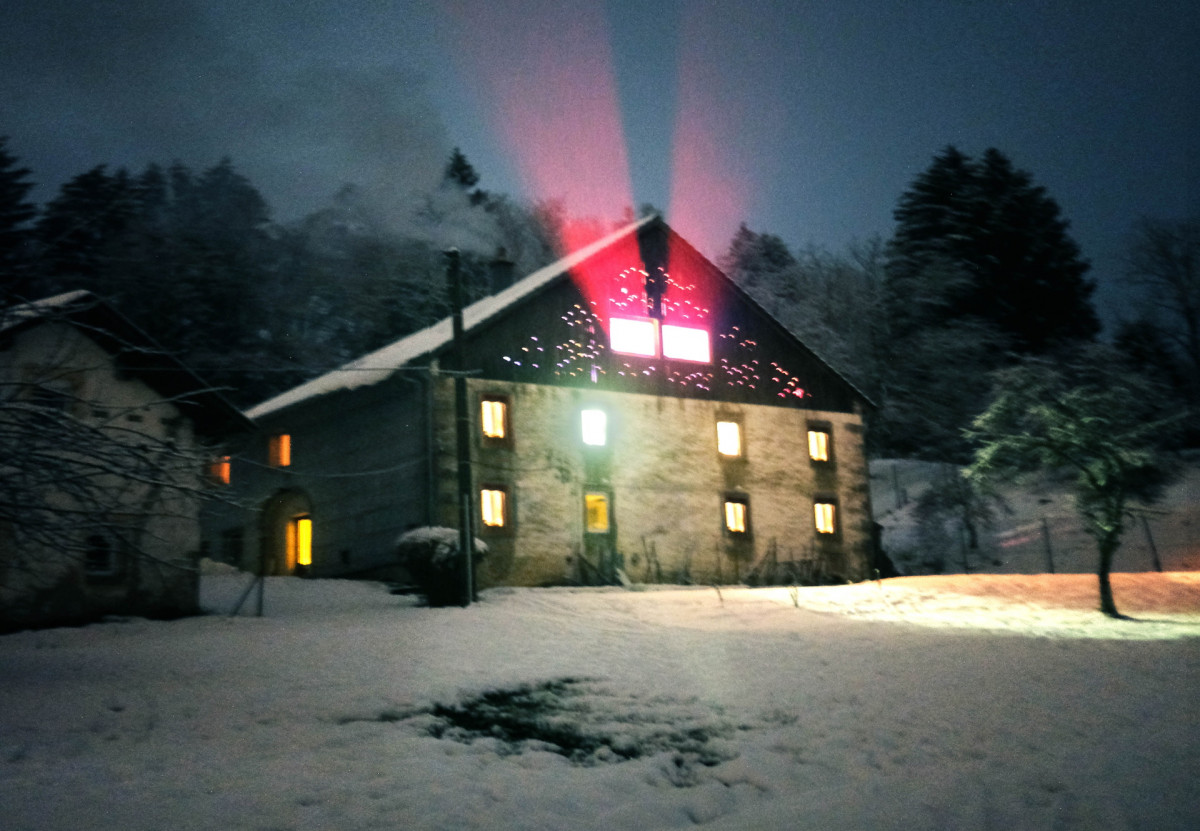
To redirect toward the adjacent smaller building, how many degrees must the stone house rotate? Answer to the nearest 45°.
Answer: approximately 45° to its right

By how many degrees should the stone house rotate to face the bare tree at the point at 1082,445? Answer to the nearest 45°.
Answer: approximately 45° to its left

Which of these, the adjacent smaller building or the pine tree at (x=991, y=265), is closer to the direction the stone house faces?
the adjacent smaller building

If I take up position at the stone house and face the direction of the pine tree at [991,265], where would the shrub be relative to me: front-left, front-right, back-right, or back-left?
back-right

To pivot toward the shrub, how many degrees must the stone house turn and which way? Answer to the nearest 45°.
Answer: approximately 45° to its right

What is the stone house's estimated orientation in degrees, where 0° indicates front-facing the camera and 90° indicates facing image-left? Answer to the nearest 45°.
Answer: approximately 0°

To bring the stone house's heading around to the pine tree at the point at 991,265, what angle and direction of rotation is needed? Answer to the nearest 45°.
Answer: approximately 135° to its left
